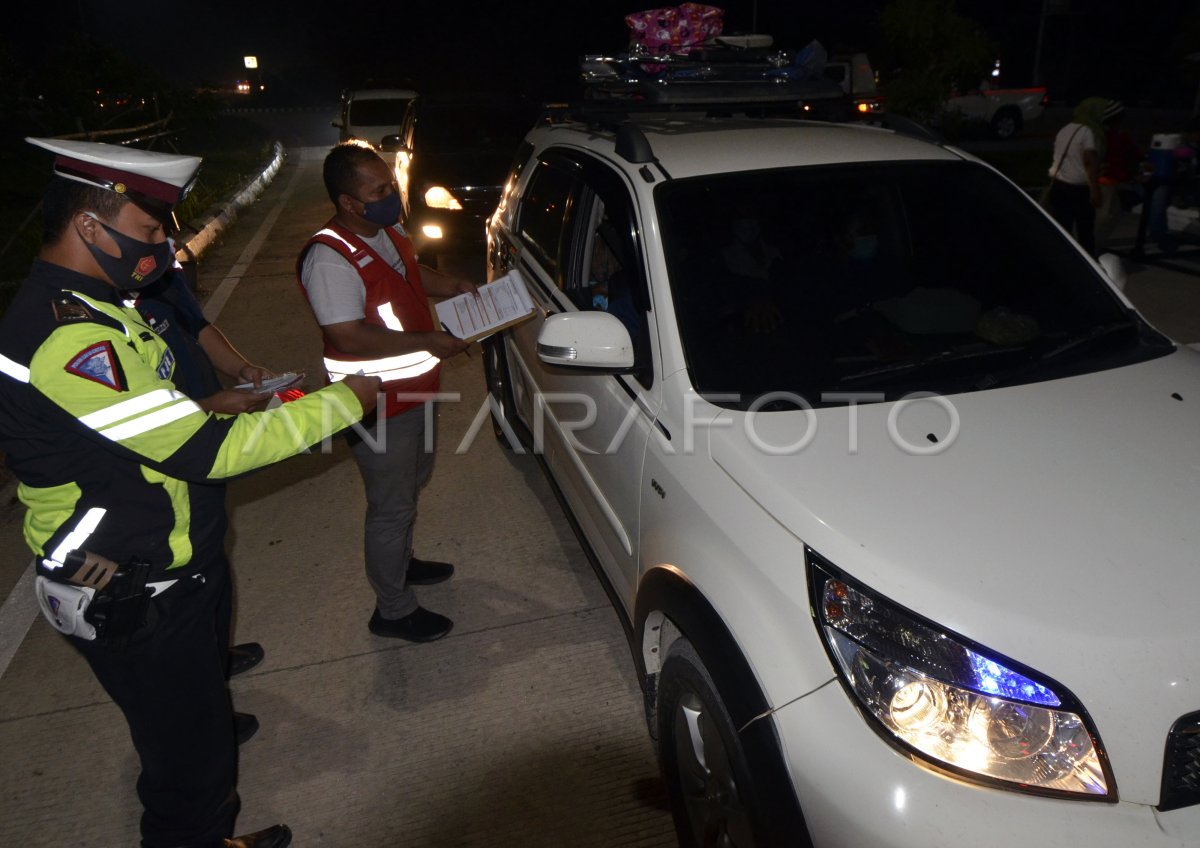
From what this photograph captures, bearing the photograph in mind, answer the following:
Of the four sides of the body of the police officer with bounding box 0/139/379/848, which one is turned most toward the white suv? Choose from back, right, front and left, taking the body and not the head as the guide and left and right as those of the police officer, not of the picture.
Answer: front

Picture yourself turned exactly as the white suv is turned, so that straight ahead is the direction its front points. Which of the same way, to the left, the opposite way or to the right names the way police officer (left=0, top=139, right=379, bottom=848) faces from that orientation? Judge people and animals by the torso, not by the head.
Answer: to the left

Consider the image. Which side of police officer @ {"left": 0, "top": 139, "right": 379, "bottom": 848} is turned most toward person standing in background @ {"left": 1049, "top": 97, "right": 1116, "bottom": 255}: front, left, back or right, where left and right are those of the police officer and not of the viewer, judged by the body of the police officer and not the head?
front

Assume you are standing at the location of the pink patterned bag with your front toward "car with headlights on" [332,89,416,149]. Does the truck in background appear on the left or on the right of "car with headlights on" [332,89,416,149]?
right

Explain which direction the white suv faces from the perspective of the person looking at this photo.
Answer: facing the viewer and to the right of the viewer

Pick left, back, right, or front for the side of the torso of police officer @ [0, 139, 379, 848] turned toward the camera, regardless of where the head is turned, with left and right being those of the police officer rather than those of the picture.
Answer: right

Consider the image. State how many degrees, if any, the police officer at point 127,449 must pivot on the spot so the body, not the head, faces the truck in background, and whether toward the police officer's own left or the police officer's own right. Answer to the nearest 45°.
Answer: approximately 45° to the police officer's own left

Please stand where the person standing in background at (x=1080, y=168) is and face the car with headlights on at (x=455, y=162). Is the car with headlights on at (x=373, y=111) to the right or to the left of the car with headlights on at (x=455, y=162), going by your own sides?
right

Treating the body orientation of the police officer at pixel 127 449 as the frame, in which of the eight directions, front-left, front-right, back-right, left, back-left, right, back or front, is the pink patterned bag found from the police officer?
front-left

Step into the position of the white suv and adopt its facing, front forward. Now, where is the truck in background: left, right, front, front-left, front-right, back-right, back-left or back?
back-left

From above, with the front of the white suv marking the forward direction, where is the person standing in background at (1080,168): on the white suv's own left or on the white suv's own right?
on the white suv's own left

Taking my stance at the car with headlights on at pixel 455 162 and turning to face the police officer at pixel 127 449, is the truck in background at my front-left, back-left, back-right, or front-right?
back-left

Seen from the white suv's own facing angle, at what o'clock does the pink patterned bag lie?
The pink patterned bag is roughly at 7 o'clock from the white suv.

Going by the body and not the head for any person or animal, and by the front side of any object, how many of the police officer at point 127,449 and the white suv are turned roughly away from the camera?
0

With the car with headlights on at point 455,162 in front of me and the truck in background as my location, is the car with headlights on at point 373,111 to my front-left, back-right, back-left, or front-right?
front-right

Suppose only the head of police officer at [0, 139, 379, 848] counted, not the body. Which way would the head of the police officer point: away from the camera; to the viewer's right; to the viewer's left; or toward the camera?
to the viewer's right

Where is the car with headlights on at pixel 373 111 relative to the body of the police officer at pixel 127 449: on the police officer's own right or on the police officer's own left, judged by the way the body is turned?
on the police officer's own left

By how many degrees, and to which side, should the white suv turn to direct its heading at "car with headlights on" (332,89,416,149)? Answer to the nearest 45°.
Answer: approximately 180°
